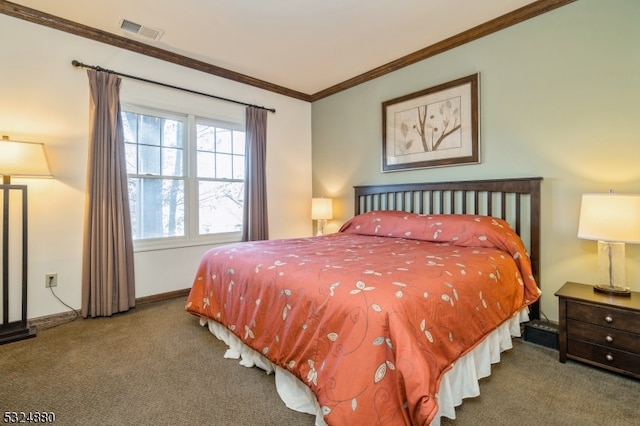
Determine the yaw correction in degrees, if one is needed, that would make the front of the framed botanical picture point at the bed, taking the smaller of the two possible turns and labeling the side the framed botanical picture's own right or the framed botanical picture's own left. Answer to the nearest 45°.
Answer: approximately 45° to the framed botanical picture's own left

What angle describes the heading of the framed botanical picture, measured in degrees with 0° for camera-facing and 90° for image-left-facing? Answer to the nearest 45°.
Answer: approximately 45°

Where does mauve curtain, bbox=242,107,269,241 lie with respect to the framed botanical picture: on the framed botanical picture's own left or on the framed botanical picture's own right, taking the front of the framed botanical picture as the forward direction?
on the framed botanical picture's own right

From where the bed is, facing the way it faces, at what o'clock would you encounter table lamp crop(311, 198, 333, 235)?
The table lamp is roughly at 4 o'clock from the bed.

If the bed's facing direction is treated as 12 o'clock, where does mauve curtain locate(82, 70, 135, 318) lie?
The mauve curtain is roughly at 2 o'clock from the bed.

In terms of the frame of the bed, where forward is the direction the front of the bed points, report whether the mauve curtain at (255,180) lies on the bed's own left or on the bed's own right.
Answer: on the bed's own right

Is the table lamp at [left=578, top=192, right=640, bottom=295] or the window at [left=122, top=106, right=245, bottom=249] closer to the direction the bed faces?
the window
